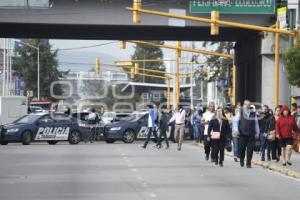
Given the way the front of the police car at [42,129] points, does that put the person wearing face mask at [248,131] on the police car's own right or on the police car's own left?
on the police car's own left

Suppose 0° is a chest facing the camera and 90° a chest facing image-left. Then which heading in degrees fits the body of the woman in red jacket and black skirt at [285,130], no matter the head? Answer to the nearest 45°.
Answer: approximately 0°

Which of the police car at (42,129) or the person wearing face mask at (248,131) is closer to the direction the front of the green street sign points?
the person wearing face mask

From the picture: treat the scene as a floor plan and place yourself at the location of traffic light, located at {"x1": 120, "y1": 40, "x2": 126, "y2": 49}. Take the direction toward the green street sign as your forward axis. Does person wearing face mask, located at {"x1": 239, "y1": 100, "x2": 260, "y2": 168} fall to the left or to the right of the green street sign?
right

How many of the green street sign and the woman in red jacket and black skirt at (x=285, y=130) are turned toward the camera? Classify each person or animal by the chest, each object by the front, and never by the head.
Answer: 2

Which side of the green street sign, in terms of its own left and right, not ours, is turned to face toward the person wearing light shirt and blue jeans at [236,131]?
front
